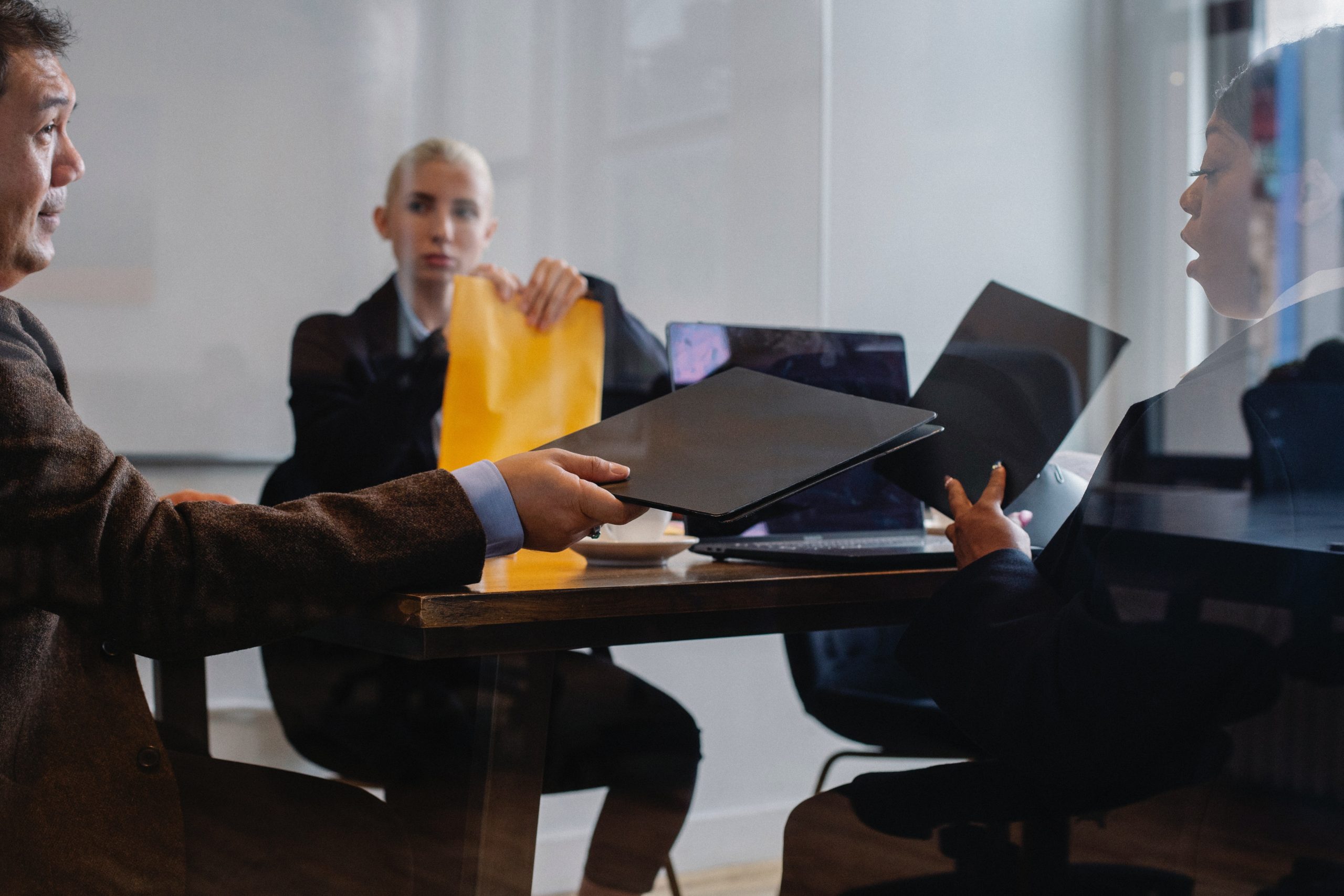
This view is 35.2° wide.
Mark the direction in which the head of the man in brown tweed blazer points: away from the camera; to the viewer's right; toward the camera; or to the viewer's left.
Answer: to the viewer's right

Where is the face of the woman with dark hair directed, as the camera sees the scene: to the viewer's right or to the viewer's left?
to the viewer's left

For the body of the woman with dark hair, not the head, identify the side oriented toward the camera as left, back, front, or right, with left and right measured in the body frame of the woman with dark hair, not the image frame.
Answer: left

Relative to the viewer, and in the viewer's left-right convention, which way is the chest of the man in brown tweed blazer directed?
facing to the right of the viewer
